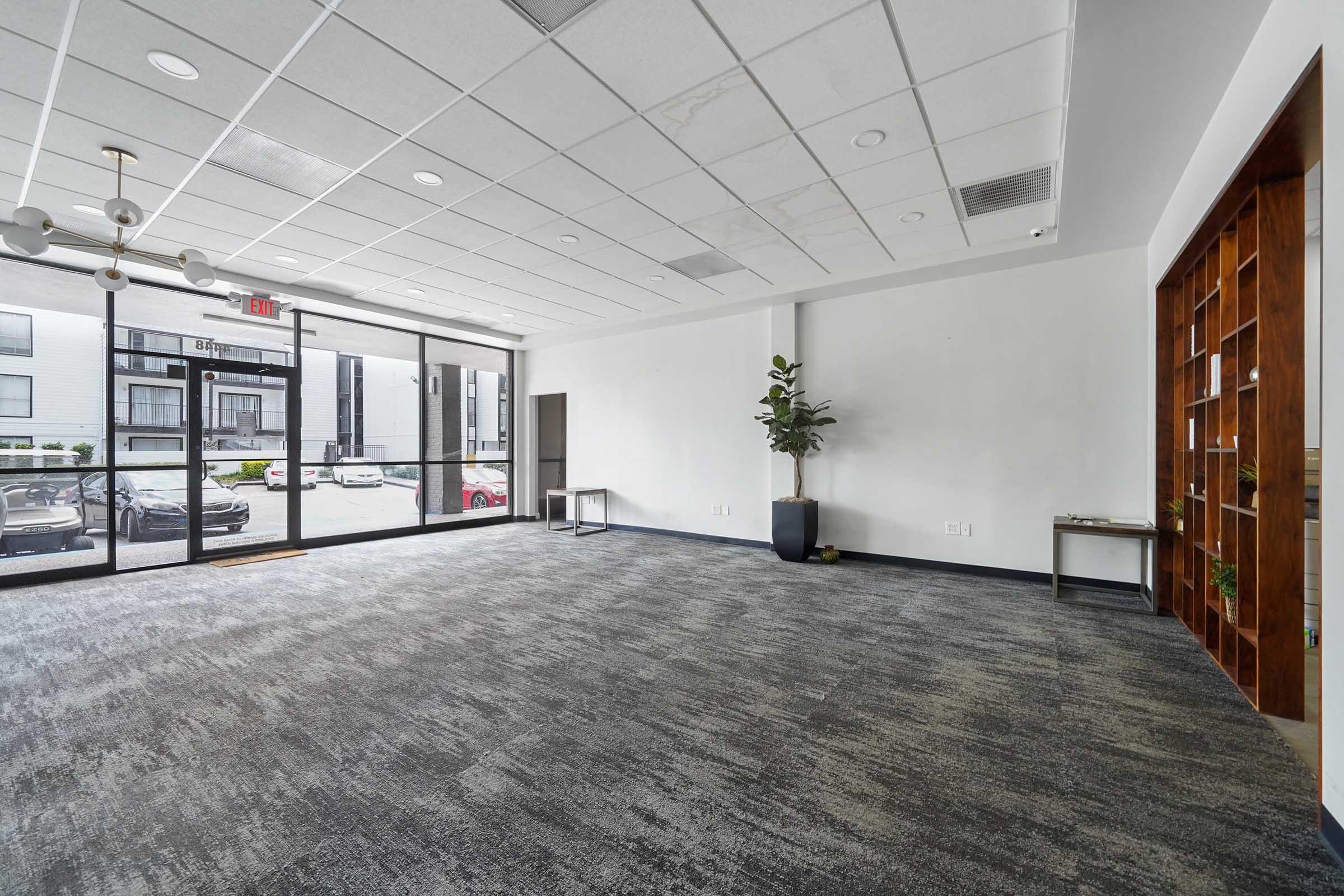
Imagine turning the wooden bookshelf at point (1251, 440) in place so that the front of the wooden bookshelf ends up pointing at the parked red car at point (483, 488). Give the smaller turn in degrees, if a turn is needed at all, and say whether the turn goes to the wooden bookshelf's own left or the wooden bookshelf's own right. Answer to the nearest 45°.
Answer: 0° — it already faces it

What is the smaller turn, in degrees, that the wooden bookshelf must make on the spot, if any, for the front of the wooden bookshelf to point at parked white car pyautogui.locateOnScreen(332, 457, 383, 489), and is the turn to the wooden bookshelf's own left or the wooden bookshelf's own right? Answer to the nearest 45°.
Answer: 0° — it already faces it

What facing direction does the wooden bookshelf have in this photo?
to the viewer's left

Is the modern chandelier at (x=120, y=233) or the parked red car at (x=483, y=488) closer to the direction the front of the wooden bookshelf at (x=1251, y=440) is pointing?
the parked red car

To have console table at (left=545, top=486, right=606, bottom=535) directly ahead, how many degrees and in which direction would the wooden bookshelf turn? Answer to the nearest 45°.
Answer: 0° — it already faces it

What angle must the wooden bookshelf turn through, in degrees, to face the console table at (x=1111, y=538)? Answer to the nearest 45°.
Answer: approximately 45° to its right
